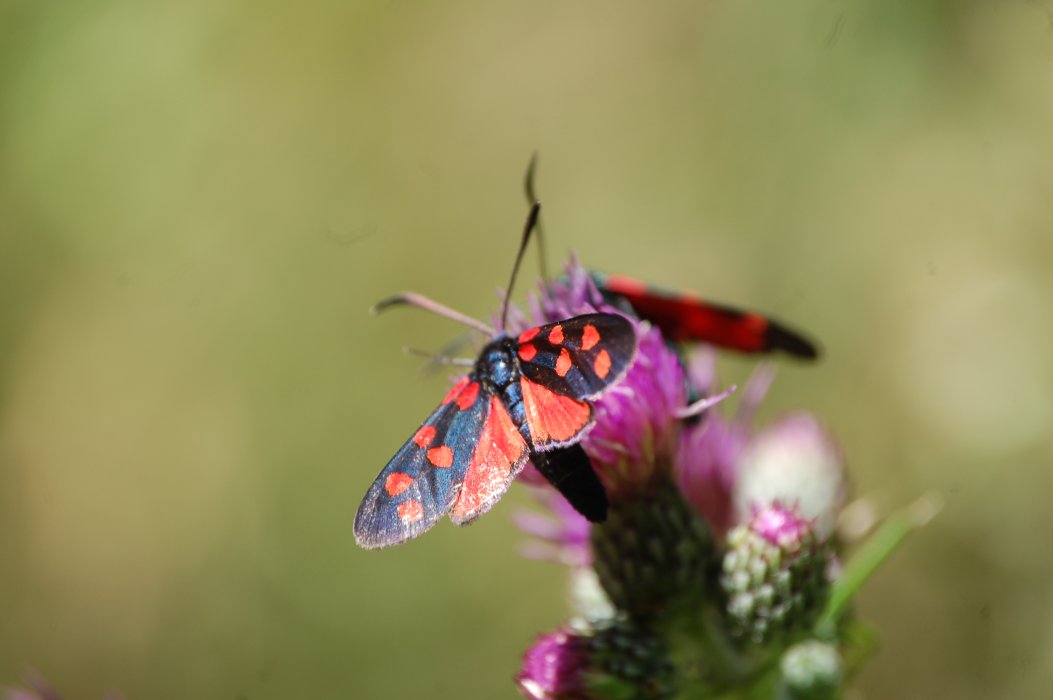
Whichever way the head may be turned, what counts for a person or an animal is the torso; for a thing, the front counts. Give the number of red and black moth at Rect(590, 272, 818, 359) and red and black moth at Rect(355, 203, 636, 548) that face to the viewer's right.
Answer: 0

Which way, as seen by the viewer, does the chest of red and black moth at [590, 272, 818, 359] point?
to the viewer's left

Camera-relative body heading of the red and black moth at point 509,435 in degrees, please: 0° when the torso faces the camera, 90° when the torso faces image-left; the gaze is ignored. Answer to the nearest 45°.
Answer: approximately 135°
